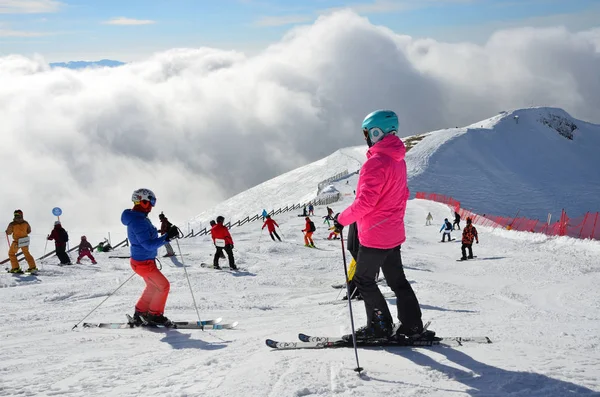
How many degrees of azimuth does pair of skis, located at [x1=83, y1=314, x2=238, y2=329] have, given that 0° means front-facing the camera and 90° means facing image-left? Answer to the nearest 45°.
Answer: approximately 270°

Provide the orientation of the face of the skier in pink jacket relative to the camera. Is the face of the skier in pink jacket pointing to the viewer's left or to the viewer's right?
to the viewer's left

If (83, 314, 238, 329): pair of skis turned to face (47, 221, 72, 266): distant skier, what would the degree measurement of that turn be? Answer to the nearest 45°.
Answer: approximately 90° to its left

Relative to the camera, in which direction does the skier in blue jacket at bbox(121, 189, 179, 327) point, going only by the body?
to the viewer's right

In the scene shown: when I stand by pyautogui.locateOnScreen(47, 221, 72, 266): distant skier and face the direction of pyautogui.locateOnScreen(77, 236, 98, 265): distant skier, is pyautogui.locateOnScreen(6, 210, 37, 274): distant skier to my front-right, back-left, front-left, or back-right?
back-right
